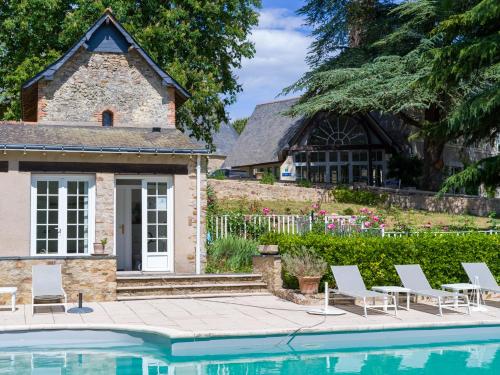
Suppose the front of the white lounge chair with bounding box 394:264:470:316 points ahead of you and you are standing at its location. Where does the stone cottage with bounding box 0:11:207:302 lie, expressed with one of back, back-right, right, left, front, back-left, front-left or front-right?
back-right

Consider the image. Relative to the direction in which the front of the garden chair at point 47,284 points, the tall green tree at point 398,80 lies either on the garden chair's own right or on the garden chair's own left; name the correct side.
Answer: on the garden chair's own left

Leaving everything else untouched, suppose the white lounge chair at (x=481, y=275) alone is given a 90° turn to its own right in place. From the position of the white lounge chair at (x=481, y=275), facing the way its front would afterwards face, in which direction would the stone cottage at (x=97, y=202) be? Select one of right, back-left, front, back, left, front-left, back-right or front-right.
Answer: front-right

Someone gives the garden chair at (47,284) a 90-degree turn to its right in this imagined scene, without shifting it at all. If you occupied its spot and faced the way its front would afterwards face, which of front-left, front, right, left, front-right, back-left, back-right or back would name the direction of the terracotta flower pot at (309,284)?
back

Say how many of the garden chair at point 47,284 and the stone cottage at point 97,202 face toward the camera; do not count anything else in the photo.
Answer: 2

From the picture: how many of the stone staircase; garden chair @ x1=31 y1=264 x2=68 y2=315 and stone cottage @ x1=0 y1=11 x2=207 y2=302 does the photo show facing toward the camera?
3

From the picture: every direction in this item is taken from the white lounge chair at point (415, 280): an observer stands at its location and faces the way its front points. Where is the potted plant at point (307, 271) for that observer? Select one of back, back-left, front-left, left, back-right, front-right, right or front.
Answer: back-right

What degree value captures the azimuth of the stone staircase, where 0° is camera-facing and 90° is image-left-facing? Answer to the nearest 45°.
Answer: approximately 0°

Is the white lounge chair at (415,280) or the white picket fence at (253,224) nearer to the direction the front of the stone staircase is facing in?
the white lounge chair

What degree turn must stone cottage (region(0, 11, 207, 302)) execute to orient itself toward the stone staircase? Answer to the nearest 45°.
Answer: approximately 45° to its left

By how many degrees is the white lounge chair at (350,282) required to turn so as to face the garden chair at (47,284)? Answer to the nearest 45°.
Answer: approximately 135° to its right

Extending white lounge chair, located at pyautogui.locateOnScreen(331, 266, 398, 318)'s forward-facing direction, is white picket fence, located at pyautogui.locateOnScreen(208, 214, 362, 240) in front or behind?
behind

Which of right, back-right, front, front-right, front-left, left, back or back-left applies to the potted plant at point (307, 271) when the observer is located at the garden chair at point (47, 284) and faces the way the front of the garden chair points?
left

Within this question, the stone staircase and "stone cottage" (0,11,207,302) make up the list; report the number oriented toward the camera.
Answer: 2
